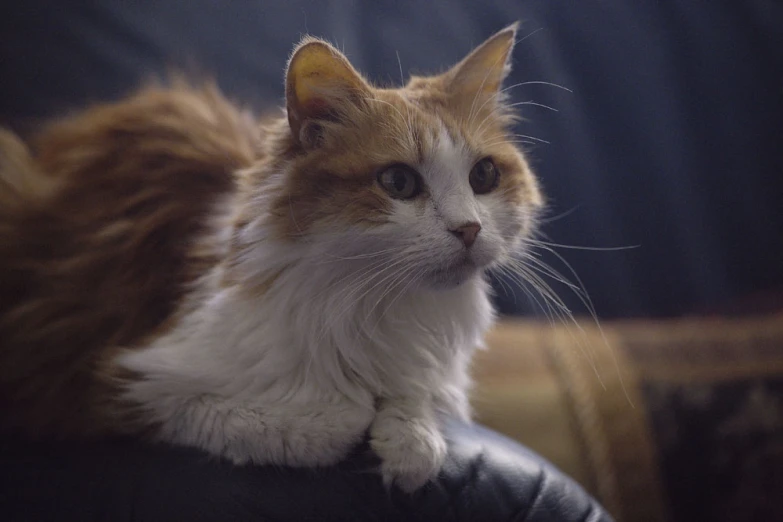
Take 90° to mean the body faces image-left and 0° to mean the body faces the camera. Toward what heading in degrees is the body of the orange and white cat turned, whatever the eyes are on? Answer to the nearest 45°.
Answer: approximately 315°
